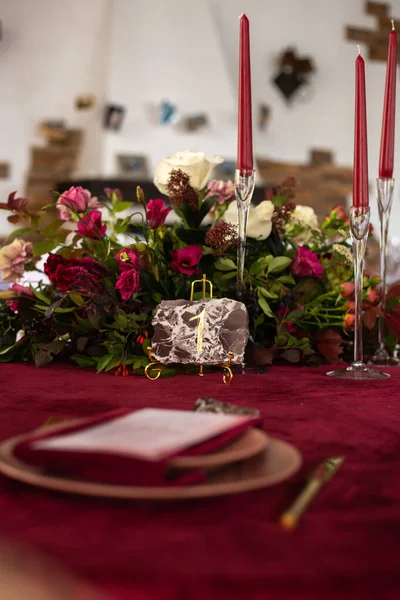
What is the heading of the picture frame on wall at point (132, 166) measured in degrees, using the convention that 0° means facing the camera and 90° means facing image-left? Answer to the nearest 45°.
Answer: approximately 0°

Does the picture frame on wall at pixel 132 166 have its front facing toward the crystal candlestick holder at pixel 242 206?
yes

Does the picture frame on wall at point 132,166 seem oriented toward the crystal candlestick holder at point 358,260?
yes

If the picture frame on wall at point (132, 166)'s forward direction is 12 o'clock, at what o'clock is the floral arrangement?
The floral arrangement is roughly at 12 o'clock from the picture frame on wall.

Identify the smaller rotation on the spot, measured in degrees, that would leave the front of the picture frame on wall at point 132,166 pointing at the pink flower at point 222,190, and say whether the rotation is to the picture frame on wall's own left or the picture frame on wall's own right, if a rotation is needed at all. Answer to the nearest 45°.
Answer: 0° — it already faces it

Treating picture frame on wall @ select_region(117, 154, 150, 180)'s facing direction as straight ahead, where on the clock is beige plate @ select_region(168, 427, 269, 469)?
The beige plate is roughly at 12 o'clock from the picture frame on wall.

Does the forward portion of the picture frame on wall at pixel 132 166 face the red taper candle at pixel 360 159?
yes

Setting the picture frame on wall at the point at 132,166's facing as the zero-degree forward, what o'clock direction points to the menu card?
The menu card is roughly at 12 o'clock from the picture frame on wall.
